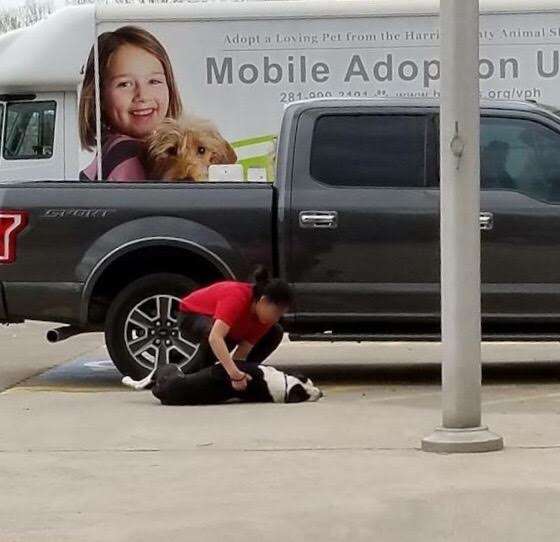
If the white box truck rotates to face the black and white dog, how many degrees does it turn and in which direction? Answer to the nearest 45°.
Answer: approximately 90° to its left

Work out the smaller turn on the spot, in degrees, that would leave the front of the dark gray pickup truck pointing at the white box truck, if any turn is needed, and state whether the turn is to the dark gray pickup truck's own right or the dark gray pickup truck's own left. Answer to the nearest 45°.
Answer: approximately 90° to the dark gray pickup truck's own left

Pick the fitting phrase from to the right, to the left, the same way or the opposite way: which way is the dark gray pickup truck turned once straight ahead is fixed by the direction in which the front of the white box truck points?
the opposite way

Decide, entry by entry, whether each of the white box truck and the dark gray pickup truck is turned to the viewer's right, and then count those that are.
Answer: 1

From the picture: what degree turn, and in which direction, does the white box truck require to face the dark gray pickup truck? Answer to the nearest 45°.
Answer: approximately 90° to its left

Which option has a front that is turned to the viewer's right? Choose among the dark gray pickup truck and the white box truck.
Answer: the dark gray pickup truck

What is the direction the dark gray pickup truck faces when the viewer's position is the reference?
facing to the right of the viewer

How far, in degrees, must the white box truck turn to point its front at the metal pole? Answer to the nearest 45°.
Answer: approximately 90° to its left

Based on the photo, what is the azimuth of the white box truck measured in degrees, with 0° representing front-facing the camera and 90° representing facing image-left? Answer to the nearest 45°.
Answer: approximately 90°
